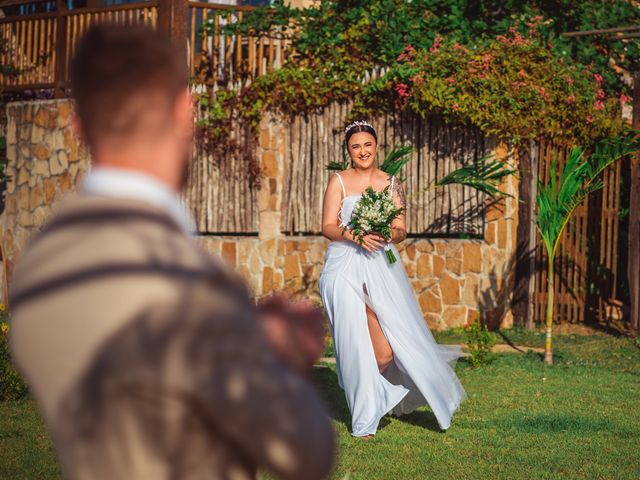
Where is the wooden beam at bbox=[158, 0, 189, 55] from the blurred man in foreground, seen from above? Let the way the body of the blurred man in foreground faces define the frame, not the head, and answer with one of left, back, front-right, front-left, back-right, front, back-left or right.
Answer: front-left

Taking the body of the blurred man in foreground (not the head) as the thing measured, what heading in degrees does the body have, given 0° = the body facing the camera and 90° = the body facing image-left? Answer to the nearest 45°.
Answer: approximately 225°

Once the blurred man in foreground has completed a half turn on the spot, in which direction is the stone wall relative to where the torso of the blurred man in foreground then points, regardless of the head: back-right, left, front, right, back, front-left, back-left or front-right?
back-right

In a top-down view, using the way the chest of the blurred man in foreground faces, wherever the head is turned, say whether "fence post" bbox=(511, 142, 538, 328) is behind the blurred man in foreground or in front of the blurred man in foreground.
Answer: in front

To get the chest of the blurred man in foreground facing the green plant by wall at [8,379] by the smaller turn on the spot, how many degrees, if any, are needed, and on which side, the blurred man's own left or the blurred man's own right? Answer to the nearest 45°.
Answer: approximately 45° to the blurred man's own left

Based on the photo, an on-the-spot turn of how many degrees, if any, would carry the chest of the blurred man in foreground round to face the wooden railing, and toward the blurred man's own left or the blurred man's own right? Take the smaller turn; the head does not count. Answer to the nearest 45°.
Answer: approximately 45° to the blurred man's own left

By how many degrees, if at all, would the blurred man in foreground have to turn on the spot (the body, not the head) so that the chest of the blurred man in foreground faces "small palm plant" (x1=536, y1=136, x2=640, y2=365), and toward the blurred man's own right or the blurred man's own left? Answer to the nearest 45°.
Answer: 0° — they already face it

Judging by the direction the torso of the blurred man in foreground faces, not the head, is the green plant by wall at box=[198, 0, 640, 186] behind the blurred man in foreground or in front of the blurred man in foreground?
in front

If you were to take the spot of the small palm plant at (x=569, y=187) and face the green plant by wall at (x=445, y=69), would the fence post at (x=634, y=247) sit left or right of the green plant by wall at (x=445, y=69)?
right
